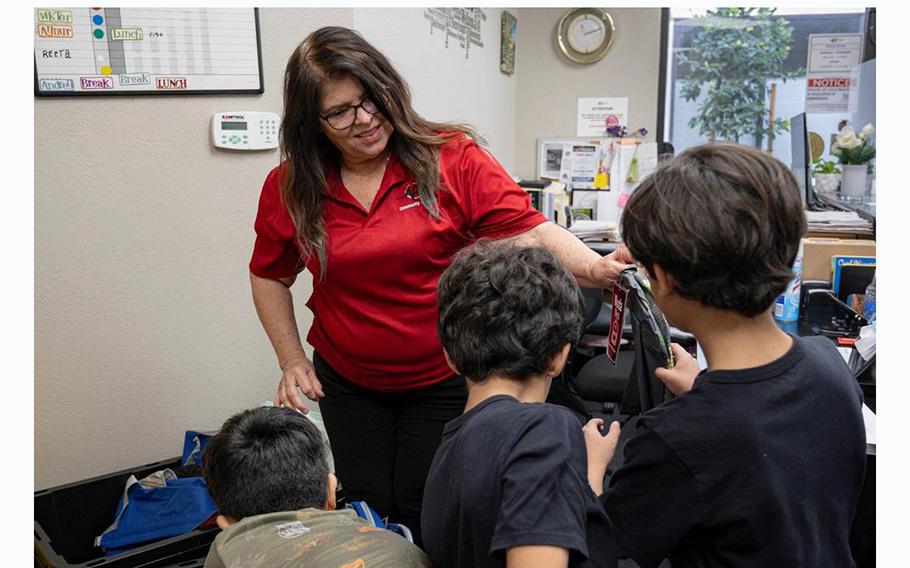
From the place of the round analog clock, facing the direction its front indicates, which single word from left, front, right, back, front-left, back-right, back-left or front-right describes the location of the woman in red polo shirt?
front

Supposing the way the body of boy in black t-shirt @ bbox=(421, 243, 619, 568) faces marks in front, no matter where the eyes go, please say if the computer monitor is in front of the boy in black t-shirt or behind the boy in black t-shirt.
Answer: in front

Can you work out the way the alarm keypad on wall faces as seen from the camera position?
facing the viewer

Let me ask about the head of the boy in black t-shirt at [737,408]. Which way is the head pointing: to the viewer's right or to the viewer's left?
to the viewer's left

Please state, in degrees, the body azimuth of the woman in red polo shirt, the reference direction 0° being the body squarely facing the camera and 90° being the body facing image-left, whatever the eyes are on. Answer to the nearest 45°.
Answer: approximately 0°

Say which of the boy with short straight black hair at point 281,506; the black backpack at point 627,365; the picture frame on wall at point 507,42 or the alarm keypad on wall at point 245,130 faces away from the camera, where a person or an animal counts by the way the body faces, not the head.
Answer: the boy with short straight black hair

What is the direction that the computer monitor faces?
to the viewer's left

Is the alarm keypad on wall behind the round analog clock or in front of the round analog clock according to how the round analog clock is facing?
in front

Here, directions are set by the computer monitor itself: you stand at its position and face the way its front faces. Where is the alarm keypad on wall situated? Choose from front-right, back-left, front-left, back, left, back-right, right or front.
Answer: front-left
